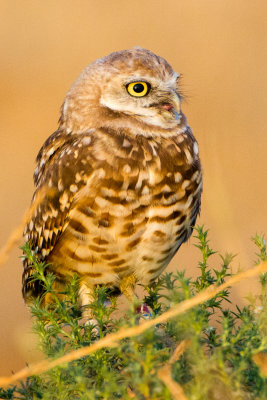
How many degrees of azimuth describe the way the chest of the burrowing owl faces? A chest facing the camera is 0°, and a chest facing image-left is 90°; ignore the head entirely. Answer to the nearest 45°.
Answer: approximately 315°
